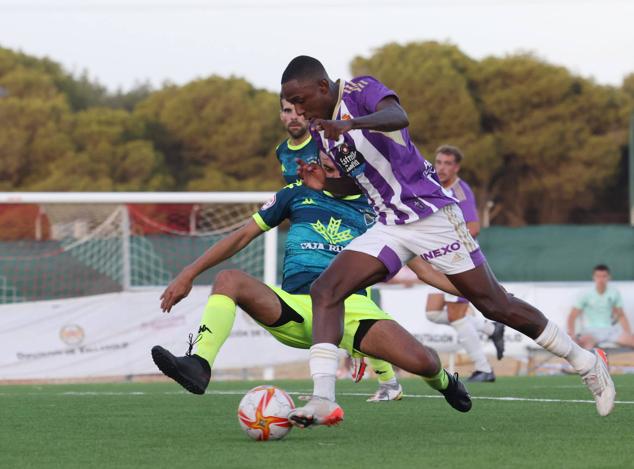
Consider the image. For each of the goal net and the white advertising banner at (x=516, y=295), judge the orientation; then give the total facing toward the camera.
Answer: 2

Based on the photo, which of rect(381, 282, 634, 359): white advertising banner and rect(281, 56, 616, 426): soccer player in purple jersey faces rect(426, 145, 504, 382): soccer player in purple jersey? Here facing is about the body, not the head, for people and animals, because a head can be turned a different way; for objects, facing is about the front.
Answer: the white advertising banner

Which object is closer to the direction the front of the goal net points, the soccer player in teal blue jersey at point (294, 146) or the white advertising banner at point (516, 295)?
the soccer player in teal blue jersey

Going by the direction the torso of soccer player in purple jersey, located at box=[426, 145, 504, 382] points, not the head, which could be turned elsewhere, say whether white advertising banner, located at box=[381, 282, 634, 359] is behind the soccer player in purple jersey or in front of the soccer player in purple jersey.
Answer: behind

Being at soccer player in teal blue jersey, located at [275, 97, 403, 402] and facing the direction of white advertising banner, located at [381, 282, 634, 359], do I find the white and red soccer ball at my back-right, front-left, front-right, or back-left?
back-right

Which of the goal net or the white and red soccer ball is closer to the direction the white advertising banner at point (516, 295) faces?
the white and red soccer ball
